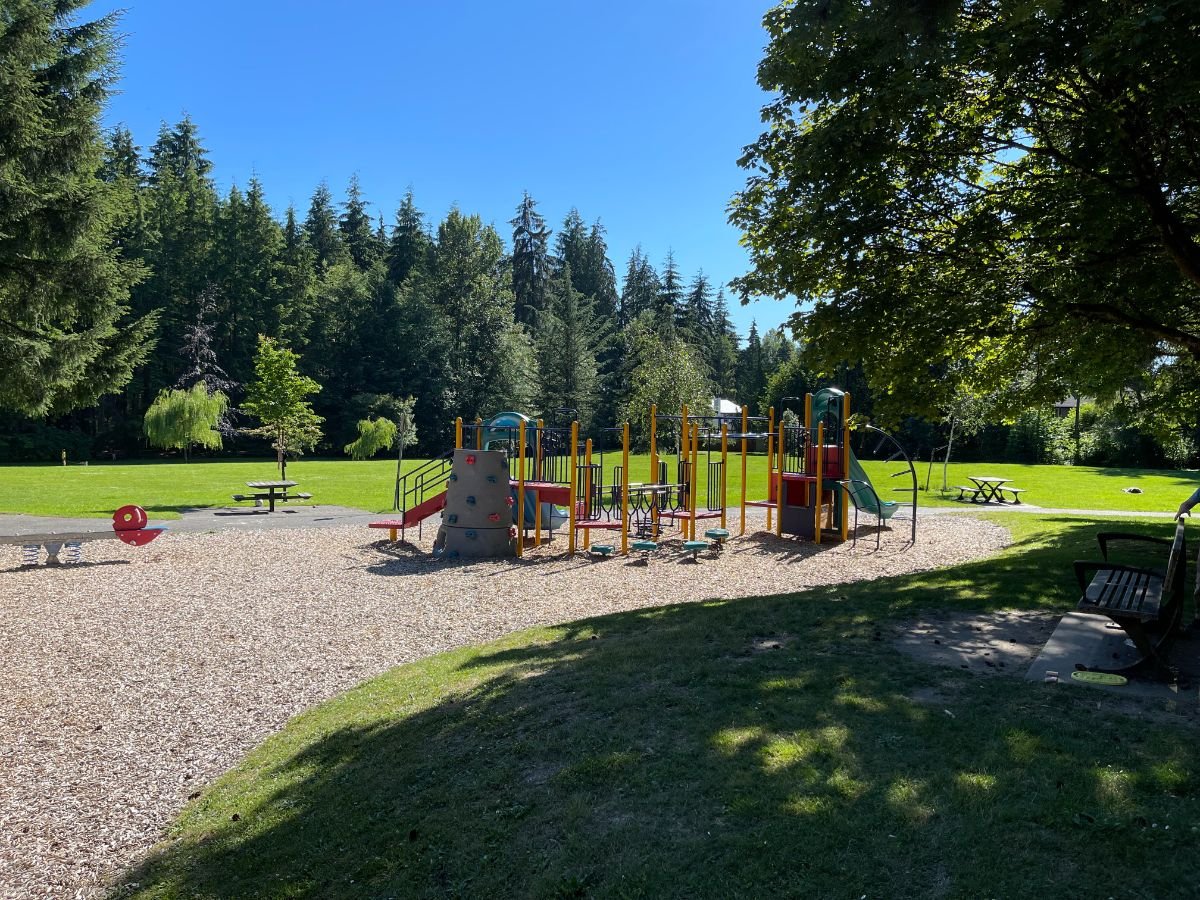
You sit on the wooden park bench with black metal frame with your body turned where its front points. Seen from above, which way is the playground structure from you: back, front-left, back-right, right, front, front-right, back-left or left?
front-right

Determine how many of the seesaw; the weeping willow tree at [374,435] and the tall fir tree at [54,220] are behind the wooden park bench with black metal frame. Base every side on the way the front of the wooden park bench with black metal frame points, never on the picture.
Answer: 0

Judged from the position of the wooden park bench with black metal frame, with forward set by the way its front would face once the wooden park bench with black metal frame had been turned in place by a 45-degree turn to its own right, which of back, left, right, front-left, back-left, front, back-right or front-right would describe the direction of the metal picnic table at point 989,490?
front-right

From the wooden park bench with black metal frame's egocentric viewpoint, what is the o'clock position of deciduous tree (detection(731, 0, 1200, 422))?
The deciduous tree is roughly at 2 o'clock from the wooden park bench with black metal frame.

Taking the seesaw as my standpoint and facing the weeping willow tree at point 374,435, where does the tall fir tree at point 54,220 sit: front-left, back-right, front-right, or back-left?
front-left

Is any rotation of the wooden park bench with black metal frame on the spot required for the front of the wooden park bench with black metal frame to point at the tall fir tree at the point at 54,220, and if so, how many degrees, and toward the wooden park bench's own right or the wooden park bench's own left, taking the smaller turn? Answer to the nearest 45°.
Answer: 0° — it already faces it

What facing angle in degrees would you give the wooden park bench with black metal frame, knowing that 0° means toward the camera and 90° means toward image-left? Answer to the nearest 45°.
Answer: approximately 90°

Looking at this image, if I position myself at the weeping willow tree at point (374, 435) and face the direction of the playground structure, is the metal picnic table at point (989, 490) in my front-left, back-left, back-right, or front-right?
front-left

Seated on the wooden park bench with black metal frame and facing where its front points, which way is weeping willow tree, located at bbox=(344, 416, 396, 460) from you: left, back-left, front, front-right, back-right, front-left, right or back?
front-right

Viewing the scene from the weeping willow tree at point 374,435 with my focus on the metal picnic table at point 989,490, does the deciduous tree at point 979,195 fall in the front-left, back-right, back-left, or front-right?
front-right

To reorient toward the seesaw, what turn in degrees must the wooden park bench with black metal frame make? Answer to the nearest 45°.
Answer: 0° — it already faces it

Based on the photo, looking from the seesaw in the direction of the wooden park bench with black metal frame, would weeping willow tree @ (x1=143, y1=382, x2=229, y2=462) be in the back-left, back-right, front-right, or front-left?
back-left
